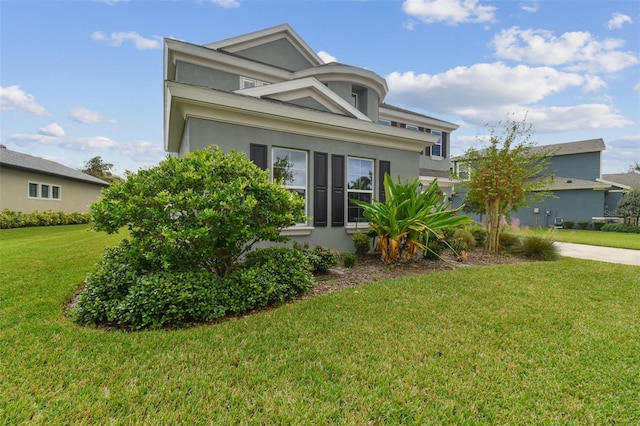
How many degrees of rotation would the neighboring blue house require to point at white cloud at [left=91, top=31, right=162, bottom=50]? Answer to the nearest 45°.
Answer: approximately 135° to its right

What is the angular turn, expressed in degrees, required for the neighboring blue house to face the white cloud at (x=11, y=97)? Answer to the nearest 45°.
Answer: approximately 135° to its right

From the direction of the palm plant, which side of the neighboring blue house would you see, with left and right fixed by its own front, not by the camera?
right

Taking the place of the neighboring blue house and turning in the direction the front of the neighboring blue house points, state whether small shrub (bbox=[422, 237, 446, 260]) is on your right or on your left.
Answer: on your right
